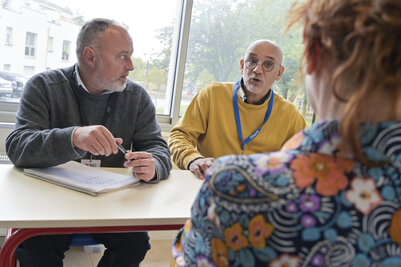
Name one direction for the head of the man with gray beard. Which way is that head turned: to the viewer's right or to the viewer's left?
to the viewer's right

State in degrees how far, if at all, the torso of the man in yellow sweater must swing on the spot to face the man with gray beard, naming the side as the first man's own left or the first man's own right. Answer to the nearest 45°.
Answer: approximately 45° to the first man's own right

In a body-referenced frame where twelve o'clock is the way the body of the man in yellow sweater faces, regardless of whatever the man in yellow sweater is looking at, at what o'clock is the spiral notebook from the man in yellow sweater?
The spiral notebook is roughly at 1 o'clock from the man in yellow sweater.

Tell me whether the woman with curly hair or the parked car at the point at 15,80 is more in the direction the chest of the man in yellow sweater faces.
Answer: the woman with curly hair

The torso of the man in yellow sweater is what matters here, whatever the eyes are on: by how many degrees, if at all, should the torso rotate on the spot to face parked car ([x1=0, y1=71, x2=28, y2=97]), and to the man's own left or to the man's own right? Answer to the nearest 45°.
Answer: approximately 90° to the man's own right

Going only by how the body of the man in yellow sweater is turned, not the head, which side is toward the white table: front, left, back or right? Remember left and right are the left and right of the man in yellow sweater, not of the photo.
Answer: front

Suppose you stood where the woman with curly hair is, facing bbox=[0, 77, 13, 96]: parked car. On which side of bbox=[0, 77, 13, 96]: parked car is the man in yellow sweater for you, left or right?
right

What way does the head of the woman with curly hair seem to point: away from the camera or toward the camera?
away from the camera

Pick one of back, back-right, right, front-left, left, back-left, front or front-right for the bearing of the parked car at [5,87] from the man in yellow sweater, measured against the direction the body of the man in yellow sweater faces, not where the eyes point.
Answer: right

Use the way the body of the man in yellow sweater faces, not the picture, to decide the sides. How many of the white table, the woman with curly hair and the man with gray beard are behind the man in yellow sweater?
0

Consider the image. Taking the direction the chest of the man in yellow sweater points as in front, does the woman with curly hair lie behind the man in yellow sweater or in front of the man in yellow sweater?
in front

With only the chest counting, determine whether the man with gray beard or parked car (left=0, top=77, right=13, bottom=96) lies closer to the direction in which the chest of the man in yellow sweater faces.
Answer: the man with gray beard

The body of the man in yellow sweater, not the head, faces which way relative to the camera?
toward the camera
